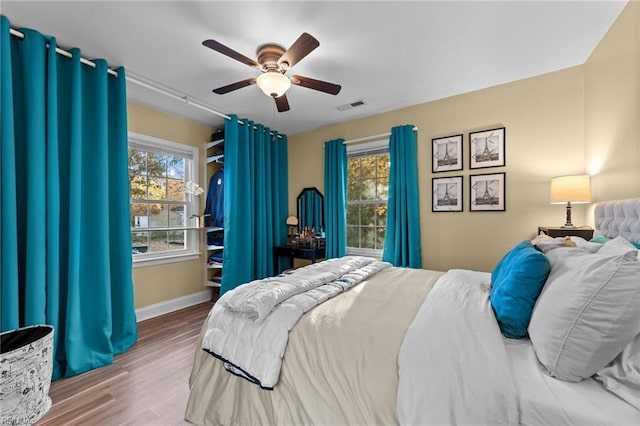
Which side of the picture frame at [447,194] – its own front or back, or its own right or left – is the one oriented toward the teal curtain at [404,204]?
right

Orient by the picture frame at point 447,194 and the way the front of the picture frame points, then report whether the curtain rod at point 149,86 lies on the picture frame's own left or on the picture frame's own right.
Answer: on the picture frame's own right

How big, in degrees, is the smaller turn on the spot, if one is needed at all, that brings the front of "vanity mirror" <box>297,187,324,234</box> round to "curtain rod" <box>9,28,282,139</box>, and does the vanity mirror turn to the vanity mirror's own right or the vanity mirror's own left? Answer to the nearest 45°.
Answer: approximately 45° to the vanity mirror's own right

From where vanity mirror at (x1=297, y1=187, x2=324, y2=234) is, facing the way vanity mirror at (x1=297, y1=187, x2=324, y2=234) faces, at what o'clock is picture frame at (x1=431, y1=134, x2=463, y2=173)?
The picture frame is roughly at 10 o'clock from the vanity mirror.

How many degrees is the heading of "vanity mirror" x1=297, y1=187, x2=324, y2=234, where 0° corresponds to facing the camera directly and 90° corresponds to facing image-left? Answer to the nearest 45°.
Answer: approximately 0°

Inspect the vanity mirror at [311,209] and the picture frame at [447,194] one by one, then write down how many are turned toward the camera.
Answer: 2

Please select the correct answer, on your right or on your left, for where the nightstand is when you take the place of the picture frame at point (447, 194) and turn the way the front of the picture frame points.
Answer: on your left

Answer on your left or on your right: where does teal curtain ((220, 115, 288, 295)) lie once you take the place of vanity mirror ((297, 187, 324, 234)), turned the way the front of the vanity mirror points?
on your right

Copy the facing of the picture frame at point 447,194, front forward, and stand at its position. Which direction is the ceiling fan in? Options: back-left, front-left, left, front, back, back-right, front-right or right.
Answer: front-right

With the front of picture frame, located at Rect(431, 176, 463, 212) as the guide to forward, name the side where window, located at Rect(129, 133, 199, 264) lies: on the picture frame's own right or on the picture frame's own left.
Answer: on the picture frame's own right

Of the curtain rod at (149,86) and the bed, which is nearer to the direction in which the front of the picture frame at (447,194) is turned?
the bed

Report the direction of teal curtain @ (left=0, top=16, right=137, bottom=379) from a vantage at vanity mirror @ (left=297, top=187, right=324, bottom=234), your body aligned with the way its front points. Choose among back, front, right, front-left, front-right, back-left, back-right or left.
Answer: front-right

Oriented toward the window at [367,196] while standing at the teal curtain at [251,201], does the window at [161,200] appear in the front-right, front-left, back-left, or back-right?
back-right
